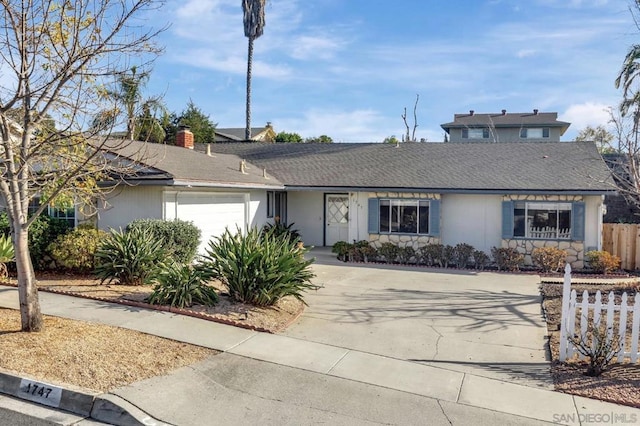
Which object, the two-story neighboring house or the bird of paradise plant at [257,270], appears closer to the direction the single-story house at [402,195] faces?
the bird of paradise plant

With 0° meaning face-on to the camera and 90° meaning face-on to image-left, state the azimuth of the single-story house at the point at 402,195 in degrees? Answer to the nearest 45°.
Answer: approximately 0°

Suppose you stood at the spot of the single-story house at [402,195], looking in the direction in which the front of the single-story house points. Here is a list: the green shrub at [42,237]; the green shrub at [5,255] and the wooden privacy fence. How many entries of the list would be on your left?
1

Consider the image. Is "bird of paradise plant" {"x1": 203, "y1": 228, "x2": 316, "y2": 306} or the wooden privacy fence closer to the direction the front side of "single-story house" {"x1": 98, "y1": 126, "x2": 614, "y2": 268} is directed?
the bird of paradise plant

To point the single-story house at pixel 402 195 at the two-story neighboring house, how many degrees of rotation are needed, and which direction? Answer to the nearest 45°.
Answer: approximately 180°

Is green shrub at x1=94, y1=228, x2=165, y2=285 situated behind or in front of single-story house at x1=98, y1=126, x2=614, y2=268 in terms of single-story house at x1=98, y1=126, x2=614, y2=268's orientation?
in front

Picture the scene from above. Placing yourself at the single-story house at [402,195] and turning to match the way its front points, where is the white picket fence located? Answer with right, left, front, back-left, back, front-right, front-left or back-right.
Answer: front

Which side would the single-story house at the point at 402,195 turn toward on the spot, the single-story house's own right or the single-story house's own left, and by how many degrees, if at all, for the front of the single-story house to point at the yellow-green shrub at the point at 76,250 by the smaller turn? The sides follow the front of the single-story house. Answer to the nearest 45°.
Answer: approximately 45° to the single-story house's own right

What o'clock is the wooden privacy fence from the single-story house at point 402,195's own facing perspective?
The wooden privacy fence is roughly at 9 o'clock from the single-story house.
